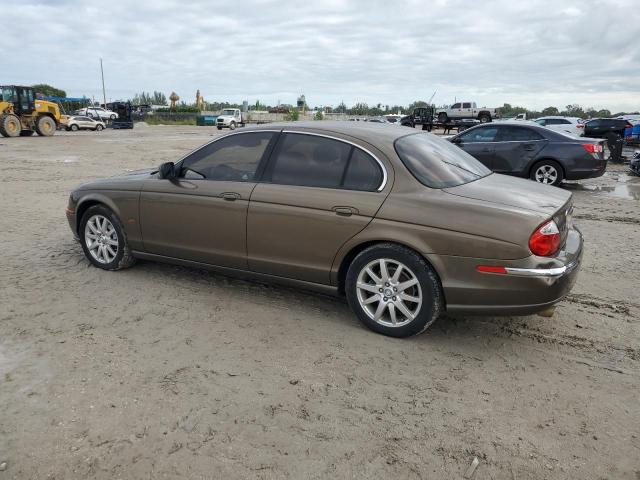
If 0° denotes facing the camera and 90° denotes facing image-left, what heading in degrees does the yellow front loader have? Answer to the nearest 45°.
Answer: approximately 90°

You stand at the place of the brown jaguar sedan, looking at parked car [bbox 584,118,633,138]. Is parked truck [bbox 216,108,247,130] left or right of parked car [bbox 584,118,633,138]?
left

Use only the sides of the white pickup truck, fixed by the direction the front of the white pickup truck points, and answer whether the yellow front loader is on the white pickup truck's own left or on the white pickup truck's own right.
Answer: on the white pickup truck's own left

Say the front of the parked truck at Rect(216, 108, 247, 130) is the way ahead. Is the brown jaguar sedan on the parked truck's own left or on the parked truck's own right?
on the parked truck's own left

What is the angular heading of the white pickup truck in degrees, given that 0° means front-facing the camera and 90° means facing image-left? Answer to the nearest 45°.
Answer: approximately 90°

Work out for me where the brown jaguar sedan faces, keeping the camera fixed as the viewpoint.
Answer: facing away from the viewer and to the left of the viewer

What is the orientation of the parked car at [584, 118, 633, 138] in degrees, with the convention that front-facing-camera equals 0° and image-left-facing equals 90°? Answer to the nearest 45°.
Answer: approximately 90°

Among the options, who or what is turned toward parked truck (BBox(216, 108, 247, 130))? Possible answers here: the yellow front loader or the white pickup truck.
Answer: the white pickup truck
